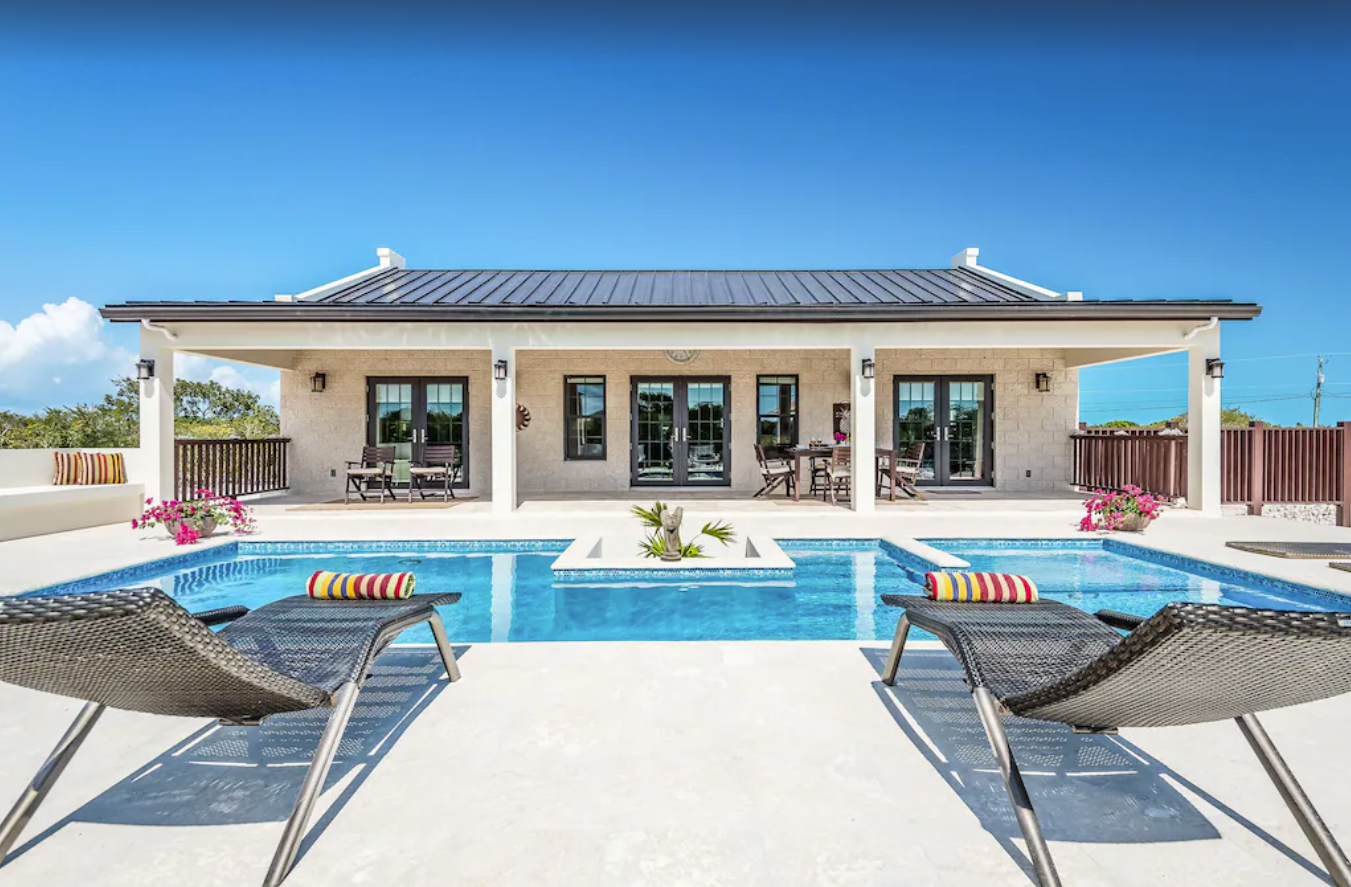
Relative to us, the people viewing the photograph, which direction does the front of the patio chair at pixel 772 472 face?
facing to the right of the viewer

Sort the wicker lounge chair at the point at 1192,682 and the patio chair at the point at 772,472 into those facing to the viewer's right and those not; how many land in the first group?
1

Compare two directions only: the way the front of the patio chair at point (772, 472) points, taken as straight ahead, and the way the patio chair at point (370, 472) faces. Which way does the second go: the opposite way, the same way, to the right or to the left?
to the right

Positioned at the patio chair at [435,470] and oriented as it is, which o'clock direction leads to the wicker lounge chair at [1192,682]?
The wicker lounge chair is roughly at 10 o'clock from the patio chair.

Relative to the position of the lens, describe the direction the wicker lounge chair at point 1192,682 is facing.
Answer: facing away from the viewer and to the left of the viewer

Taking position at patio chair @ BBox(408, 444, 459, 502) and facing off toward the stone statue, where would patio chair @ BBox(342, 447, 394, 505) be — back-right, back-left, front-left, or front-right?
back-right

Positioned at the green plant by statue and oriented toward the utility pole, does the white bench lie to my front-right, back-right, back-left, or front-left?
back-left

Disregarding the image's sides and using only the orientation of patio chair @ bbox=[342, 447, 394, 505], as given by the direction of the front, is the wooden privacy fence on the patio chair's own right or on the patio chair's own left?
on the patio chair's own left
